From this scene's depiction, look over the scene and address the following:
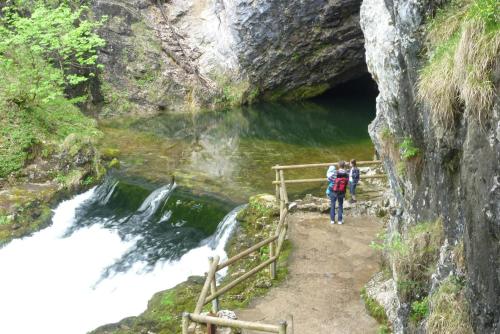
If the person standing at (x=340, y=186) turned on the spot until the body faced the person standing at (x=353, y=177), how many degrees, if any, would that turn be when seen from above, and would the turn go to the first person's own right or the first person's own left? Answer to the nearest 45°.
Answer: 0° — they already face them

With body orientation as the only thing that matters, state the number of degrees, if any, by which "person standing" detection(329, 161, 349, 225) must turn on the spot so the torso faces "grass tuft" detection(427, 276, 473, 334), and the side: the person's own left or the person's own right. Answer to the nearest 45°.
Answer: approximately 180°

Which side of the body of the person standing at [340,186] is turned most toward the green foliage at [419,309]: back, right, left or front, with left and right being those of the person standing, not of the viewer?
back

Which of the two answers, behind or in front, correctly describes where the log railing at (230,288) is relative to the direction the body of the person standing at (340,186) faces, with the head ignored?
behind

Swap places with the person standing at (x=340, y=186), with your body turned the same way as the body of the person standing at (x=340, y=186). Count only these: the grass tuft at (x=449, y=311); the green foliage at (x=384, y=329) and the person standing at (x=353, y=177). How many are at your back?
2

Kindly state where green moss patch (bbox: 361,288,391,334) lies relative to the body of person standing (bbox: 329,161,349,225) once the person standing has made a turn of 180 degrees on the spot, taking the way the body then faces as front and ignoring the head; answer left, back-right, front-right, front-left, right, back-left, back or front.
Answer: front

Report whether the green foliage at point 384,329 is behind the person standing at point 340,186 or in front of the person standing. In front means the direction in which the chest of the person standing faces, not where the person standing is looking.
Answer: behind

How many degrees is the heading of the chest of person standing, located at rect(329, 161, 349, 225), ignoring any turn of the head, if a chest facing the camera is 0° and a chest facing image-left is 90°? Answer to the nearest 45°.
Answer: approximately 180°

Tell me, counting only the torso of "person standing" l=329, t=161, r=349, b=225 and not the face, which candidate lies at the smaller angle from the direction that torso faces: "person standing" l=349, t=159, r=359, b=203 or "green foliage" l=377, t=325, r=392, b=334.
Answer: the person standing

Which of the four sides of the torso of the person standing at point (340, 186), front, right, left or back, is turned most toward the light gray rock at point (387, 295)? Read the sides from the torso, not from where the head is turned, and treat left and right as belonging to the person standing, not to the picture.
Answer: back
